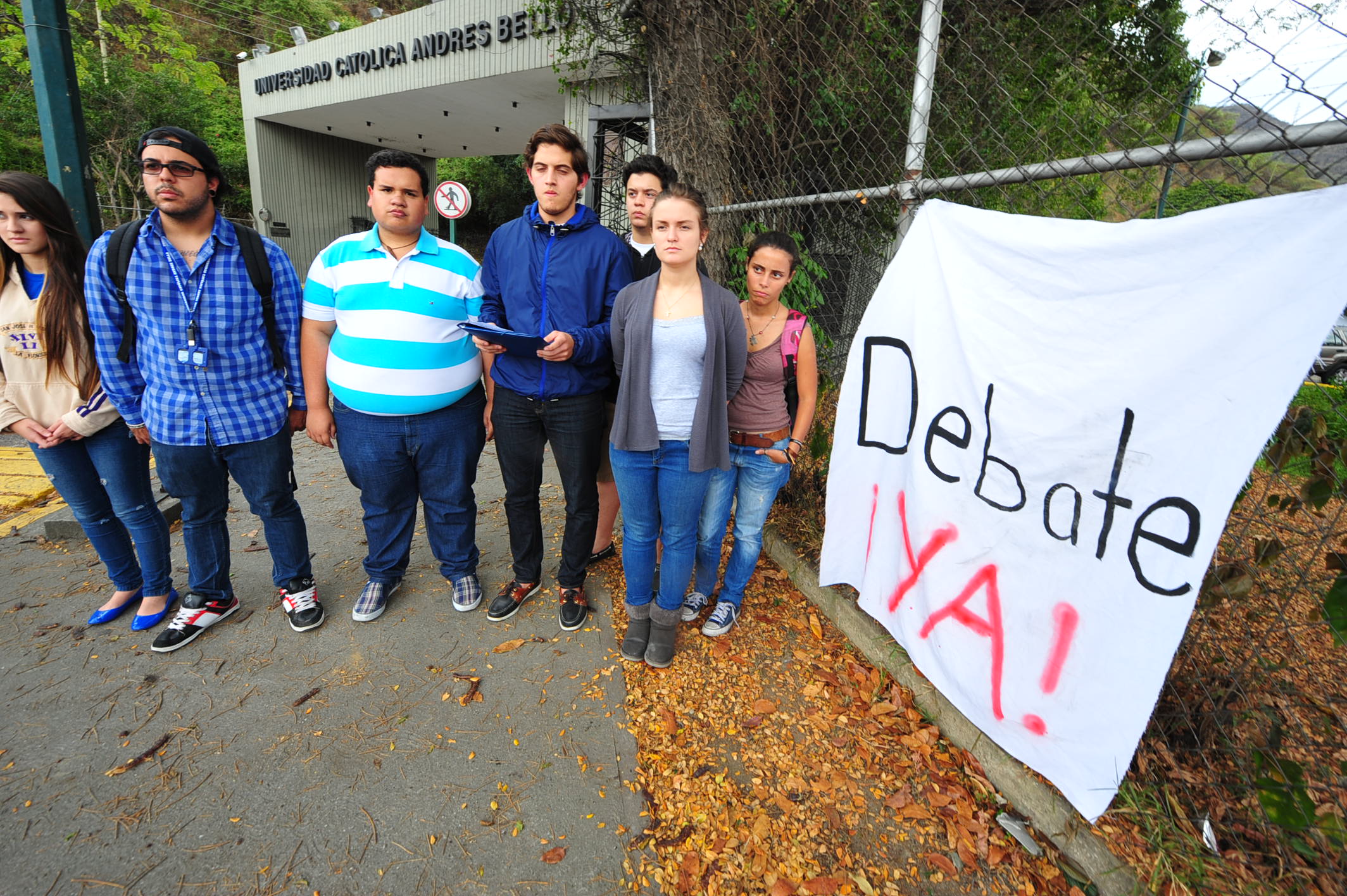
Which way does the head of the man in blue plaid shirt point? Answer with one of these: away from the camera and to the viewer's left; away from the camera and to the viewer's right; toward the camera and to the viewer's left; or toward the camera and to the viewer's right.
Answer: toward the camera and to the viewer's left

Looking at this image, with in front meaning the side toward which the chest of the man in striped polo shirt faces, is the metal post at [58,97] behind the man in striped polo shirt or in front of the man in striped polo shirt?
behind

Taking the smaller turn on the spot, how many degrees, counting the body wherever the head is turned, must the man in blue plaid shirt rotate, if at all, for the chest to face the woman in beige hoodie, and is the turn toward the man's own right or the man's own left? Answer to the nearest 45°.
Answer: approximately 135° to the man's own right

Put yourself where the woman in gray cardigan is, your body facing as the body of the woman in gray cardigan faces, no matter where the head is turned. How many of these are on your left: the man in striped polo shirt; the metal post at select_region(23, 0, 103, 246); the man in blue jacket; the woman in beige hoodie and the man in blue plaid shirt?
0

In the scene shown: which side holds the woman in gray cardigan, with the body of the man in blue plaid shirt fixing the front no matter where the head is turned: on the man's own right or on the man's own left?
on the man's own left

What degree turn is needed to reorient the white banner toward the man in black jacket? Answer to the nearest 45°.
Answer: approximately 45° to its right

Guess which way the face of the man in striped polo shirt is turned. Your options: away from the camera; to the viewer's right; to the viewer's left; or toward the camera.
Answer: toward the camera

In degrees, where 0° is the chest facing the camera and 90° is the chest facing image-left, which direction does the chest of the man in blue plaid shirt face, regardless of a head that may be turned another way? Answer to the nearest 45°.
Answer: approximately 0°

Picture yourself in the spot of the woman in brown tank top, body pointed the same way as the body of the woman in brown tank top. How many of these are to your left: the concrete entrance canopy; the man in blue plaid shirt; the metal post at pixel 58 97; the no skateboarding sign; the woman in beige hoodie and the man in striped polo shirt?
0

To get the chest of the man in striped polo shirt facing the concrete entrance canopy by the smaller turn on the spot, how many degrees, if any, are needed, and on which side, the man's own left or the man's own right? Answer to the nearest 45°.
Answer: approximately 180°

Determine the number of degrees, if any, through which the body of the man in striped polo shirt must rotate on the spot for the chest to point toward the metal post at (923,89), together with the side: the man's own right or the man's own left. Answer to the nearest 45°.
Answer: approximately 45° to the man's own left

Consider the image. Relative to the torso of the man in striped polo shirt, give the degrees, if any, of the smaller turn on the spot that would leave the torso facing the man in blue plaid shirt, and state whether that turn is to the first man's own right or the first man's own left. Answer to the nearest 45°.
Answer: approximately 90° to the first man's own right

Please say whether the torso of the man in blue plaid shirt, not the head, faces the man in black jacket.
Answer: no

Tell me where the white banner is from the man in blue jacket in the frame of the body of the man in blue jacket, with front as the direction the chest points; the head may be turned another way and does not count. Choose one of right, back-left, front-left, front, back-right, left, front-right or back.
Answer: front-left

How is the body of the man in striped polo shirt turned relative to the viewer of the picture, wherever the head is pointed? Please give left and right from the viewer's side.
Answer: facing the viewer

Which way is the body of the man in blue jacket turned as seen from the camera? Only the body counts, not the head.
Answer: toward the camera

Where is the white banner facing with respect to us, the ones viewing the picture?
facing the viewer and to the left of the viewer

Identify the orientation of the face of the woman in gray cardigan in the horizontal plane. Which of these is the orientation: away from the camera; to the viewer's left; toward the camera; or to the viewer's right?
toward the camera

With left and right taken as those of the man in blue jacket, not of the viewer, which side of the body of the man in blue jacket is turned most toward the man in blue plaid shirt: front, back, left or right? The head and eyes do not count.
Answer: right

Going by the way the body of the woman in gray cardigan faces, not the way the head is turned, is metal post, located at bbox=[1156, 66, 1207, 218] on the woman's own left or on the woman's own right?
on the woman's own left

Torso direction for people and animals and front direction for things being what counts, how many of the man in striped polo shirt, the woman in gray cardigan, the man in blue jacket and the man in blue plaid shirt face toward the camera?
4

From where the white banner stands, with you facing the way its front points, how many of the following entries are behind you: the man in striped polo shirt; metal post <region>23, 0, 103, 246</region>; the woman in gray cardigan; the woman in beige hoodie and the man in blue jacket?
0
